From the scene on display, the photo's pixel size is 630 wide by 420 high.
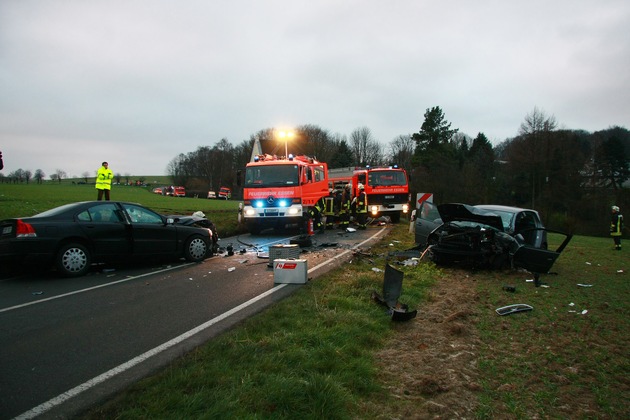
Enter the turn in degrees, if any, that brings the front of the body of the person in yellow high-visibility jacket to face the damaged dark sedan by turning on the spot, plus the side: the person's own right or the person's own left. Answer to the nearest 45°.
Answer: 0° — they already face it

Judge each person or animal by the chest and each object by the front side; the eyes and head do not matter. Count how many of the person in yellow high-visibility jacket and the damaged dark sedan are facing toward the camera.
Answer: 1

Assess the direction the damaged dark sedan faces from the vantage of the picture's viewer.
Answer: facing away from the viewer and to the right of the viewer

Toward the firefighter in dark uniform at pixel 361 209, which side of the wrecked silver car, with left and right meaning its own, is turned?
right

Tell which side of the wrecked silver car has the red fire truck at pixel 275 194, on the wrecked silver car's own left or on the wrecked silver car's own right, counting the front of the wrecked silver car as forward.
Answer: on the wrecked silver car's own right

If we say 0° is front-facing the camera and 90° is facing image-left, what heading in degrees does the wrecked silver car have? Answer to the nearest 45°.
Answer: approximately 45°

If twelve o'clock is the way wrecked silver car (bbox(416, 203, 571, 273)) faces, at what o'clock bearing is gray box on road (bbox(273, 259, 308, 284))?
The gray box on road is roughly at 12 o'clock from the wrecked silver car.

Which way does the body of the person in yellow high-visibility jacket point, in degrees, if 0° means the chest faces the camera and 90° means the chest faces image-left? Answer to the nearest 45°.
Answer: approximately 0°
